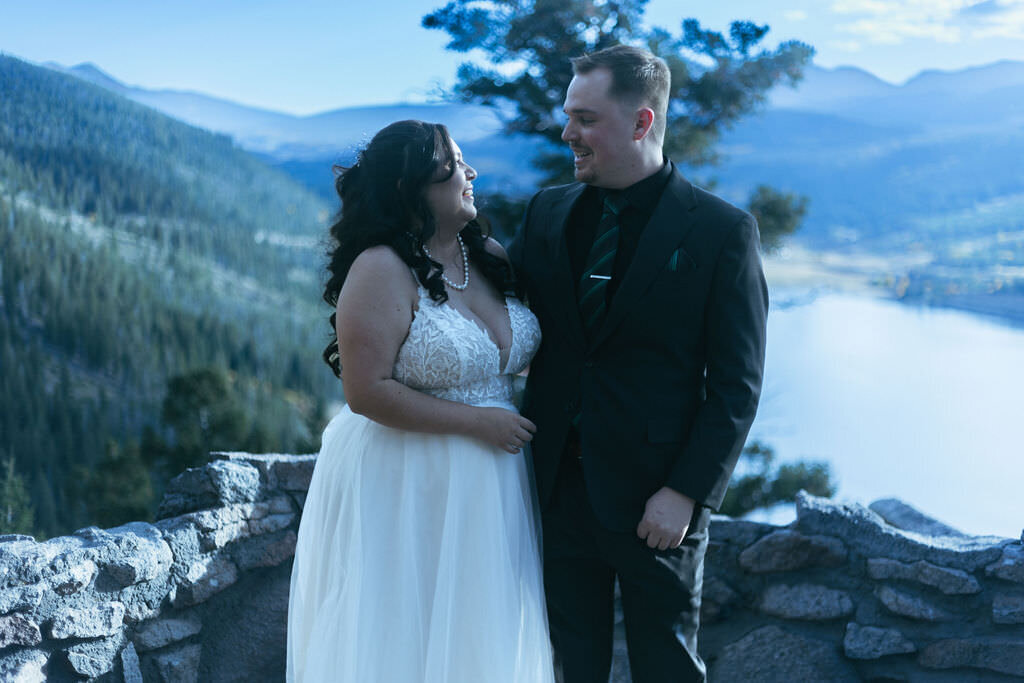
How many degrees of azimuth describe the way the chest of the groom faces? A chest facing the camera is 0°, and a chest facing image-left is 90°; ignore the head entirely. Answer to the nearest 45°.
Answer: approximately 45°

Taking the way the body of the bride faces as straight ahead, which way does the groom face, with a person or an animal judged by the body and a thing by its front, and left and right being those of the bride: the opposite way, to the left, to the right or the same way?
to the right

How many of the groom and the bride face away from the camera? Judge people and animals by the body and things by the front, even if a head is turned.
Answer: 0

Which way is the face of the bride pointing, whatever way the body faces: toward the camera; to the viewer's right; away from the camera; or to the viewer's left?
to the viewer's right

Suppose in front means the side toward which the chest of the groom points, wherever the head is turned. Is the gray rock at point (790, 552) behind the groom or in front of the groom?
behind

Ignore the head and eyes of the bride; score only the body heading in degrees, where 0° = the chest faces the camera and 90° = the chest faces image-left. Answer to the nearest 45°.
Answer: approximately 315°

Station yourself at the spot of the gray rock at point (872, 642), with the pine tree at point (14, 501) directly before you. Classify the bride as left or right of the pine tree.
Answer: left

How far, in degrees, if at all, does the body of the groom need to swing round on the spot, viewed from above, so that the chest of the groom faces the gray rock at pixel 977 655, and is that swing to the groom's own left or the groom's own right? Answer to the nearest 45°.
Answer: approximately 180°

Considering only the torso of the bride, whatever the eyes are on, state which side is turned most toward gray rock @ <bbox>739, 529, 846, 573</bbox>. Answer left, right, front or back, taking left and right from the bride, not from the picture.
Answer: left

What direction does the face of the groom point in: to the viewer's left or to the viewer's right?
to the viewer's left
